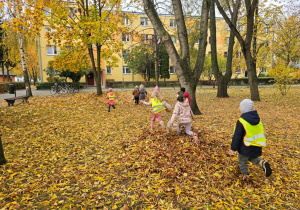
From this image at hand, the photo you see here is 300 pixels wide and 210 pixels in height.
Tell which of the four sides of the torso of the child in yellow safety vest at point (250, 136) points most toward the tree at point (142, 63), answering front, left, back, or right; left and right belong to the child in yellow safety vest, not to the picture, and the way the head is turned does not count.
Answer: front

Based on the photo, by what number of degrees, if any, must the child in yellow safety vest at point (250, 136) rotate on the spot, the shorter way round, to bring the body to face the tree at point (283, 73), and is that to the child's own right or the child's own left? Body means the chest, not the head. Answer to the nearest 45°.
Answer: approximately 45° to the child's own right

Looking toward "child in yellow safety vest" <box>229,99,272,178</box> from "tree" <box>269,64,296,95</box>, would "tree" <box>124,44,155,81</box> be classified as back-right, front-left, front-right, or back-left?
back-right

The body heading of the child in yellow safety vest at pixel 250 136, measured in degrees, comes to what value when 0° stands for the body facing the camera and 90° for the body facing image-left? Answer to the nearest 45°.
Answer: approximately 135°
